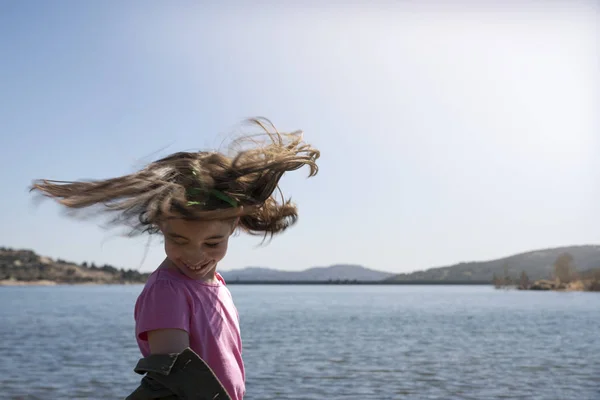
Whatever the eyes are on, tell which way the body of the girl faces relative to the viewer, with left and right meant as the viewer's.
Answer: facing the viewer and to the right of the viewer
